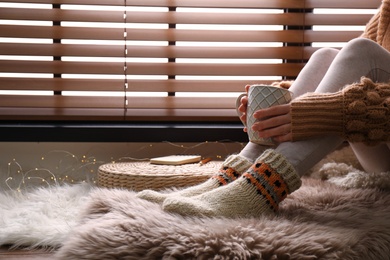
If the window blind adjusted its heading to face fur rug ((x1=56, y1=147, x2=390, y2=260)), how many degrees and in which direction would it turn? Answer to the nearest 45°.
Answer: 0° — it already faces it

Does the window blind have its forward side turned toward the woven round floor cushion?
yes
